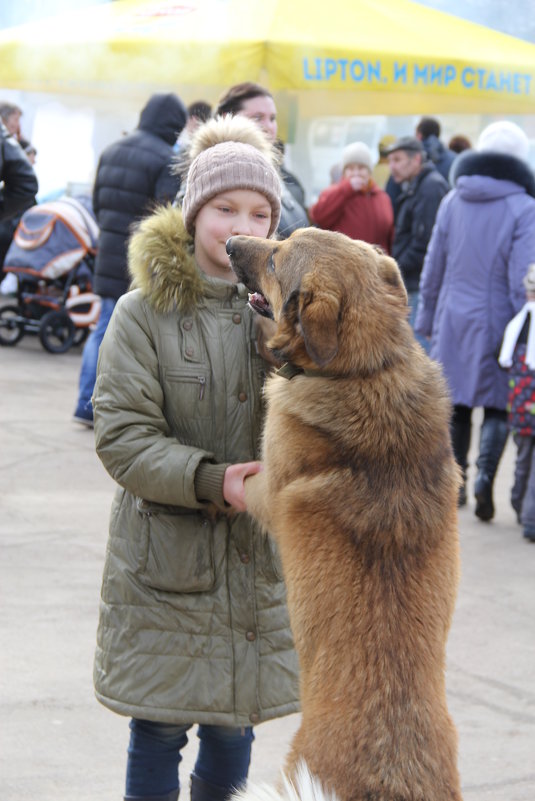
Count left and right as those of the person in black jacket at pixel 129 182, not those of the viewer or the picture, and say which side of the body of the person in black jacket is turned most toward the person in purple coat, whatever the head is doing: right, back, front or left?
right

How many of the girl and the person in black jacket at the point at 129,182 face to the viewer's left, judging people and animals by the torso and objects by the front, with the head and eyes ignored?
0

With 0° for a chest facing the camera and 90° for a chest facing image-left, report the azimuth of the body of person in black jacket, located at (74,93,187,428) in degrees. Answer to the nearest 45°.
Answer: approximately 225°

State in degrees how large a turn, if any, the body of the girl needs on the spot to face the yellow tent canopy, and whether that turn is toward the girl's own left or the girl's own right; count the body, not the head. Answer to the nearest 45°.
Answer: approximately 135° to the girl's own left

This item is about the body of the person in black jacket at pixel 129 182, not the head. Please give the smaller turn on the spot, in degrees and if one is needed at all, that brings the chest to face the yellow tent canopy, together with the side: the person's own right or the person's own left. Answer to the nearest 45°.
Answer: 0° — they already face it

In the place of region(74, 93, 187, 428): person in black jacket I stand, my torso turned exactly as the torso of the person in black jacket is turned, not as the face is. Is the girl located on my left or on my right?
on my right

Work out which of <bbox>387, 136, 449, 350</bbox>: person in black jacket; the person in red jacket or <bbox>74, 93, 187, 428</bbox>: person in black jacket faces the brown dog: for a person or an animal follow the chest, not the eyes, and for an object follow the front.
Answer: the person in red jacket

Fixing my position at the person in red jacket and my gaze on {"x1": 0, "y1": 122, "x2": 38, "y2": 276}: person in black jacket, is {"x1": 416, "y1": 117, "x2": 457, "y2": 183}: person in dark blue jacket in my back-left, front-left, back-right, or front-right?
back-right

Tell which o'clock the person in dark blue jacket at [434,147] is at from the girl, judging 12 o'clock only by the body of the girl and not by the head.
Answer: The person in dark blue jacket is roughly at 8 o'clock from the girl.
